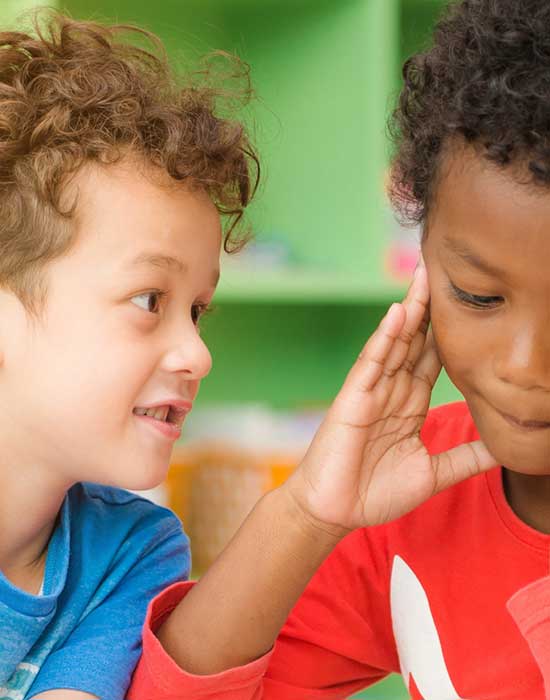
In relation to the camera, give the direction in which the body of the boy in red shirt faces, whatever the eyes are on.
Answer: toward the camera

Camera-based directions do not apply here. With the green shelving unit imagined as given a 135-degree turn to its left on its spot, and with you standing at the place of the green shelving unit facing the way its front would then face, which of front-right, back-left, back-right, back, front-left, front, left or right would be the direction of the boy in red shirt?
back-right

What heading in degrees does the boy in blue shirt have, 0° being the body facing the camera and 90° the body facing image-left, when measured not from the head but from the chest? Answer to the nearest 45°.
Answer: approximately 315°

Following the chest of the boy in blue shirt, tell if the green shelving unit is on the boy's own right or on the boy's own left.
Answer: on the boy's own left

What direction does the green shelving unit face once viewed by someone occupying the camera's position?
facing the viewer
